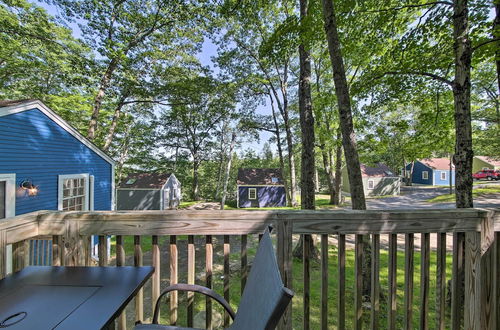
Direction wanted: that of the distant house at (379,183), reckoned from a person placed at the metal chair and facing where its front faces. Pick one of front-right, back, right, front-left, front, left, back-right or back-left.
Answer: back-right

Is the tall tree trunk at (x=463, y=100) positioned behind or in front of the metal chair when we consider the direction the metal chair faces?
behind

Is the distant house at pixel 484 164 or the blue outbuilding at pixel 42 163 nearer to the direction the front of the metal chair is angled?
the blue outbuilding

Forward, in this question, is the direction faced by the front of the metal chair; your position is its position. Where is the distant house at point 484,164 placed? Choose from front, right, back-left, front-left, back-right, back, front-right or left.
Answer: back-right

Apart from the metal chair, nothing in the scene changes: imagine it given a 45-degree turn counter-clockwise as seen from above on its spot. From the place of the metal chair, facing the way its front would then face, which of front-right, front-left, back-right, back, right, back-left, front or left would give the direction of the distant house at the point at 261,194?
back-right

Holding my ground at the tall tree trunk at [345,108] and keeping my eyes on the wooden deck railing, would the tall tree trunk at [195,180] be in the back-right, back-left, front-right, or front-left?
back-right

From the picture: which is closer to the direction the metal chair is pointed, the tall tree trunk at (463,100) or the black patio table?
the black patio table

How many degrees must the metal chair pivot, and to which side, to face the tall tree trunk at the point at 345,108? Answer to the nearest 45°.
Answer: approximately 135° to its right

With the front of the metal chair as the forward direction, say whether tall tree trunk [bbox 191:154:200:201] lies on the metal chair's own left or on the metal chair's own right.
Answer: on the metal chair's own right

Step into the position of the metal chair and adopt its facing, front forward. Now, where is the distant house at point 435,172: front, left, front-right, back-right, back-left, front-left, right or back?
back-right

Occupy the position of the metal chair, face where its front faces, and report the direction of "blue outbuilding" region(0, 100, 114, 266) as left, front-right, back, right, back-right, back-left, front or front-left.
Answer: front-right

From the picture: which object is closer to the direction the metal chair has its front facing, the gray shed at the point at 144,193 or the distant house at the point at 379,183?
the gray shed

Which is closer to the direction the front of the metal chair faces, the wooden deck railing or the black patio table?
the black patio table

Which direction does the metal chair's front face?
to the viewer's left
